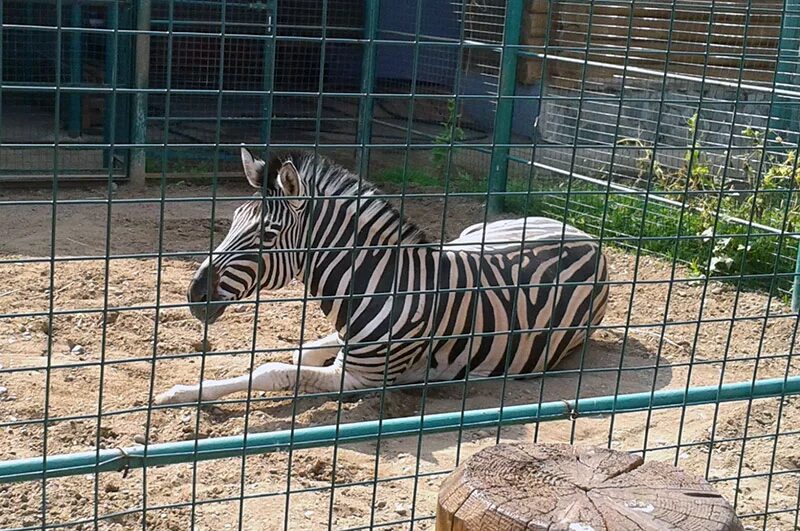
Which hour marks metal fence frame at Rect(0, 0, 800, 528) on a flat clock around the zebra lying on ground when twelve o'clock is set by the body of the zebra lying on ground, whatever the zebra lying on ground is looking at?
The metal fence frame is roughly at 9 o'clock from the zebra lying on ground.

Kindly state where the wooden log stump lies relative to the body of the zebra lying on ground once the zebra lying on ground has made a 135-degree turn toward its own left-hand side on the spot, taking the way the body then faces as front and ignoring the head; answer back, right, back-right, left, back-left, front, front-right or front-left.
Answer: front-right

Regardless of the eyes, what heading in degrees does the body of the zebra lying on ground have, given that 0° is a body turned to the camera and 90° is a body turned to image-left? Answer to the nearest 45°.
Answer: approximately 90°
